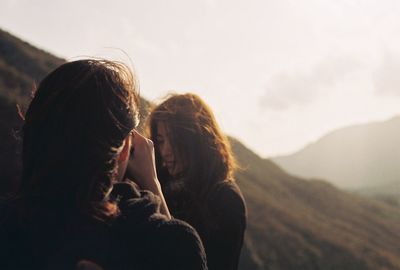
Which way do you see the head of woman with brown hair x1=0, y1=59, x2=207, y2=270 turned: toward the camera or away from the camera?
away from the camera

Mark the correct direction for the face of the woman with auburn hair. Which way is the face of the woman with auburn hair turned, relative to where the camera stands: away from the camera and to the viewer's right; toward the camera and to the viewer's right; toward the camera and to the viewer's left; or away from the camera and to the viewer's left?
toward the camera and to the viewer's left

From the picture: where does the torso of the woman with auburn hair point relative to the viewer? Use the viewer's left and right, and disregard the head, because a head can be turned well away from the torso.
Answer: facing the viewer and to the left of the viewer

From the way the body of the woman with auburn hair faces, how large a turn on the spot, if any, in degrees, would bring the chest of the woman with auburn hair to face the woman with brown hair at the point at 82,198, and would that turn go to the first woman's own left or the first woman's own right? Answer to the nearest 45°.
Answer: approximately 45° to the first woman's own left
